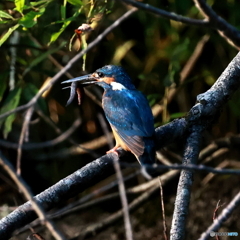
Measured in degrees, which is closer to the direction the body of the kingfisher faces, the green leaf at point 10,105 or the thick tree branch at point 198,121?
the green leaf

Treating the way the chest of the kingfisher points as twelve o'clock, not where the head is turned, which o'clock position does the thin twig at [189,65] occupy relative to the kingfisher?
The thin twig is roughly at 4 o'clock from the kingfisher.

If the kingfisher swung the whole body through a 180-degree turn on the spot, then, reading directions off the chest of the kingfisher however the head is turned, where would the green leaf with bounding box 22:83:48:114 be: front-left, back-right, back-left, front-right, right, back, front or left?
back-left

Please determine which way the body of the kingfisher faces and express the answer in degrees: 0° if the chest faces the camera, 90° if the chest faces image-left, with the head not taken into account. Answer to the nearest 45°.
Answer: approximately 90°

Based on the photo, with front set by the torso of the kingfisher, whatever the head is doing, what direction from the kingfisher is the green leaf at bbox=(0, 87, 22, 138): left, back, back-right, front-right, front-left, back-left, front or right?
front-right
